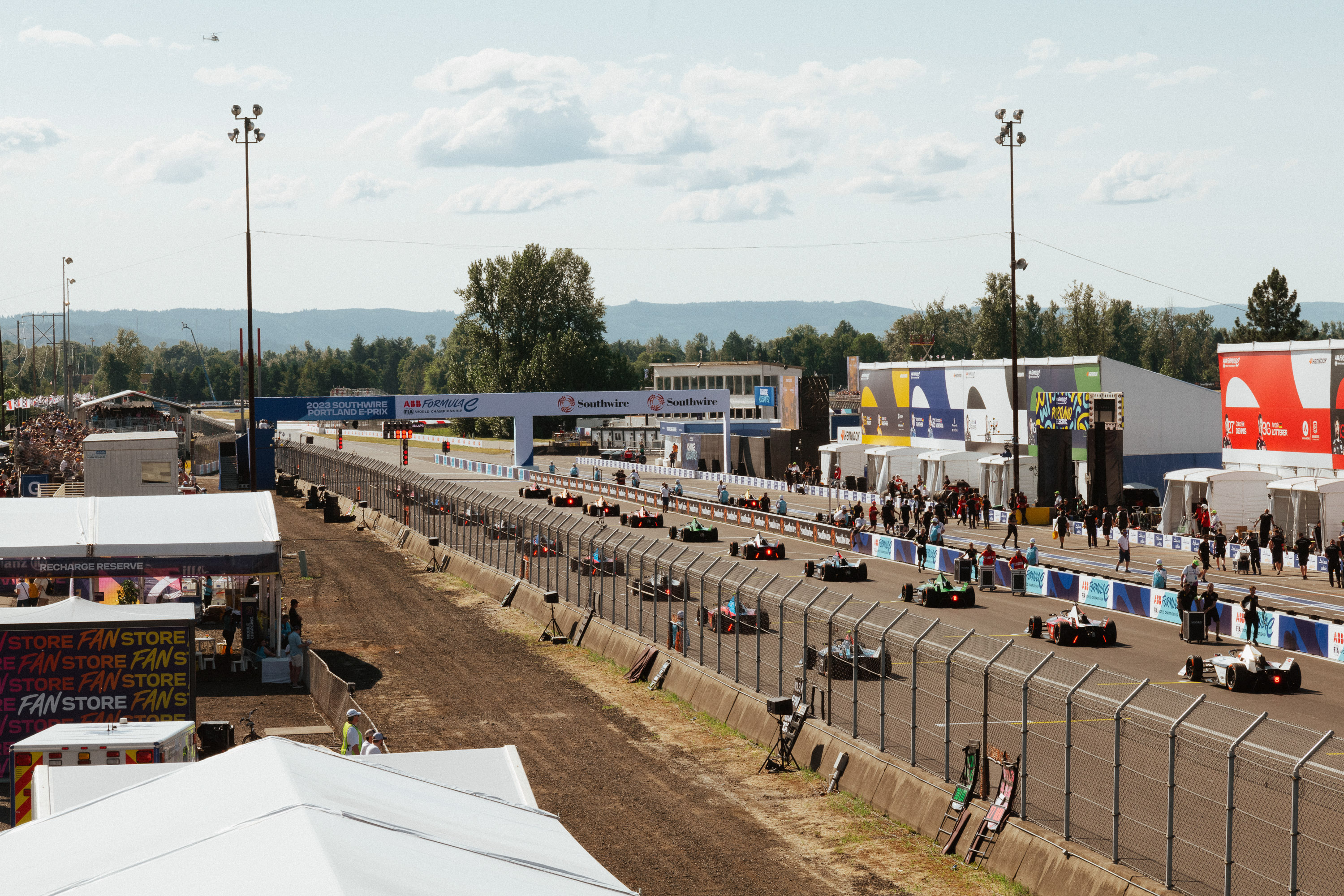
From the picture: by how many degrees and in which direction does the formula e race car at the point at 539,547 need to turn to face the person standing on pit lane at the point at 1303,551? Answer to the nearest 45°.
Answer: approximately 135° to its right

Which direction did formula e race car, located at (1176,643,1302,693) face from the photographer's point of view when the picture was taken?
facing away from the viewer and to the left of the viewer

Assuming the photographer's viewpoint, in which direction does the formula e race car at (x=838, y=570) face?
facing away from the viewer and to the left of the viewer

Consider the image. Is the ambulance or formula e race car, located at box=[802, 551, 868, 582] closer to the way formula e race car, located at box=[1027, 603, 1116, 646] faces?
the formula e race car

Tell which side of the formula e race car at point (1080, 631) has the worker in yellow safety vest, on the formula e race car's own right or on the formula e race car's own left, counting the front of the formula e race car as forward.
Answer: on the formula e race car's own left

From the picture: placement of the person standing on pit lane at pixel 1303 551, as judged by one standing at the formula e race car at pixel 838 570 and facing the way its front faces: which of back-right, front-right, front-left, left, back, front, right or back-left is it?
back-right

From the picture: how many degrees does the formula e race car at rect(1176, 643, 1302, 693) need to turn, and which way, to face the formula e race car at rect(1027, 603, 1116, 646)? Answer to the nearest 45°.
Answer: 0° — it already faces it

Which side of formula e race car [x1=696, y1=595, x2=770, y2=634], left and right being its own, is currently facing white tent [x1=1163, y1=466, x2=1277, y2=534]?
right

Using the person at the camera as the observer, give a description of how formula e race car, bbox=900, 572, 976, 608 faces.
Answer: facing away from the viewer and to the left of the viewer

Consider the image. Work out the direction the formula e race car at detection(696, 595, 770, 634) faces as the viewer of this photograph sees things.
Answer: facing away from the viewer and to the left of the viewer

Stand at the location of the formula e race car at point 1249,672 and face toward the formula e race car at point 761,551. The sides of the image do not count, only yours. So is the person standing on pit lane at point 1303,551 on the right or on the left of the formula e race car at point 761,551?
right
